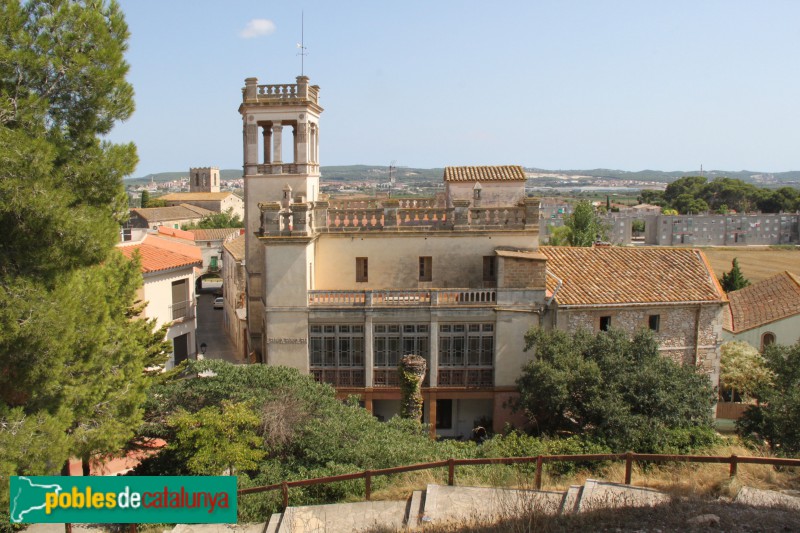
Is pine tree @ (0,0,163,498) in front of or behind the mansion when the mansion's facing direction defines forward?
in front

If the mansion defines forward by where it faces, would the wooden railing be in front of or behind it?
in front

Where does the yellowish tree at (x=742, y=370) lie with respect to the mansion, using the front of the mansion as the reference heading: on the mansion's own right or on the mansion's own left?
on the mansion's own left

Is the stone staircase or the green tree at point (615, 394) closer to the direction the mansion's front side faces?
the stone staircase

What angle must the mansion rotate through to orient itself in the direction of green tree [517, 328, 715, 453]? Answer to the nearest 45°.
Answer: approximately 45° to its left

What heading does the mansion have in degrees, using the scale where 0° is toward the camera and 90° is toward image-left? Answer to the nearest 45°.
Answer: approximately 0°
